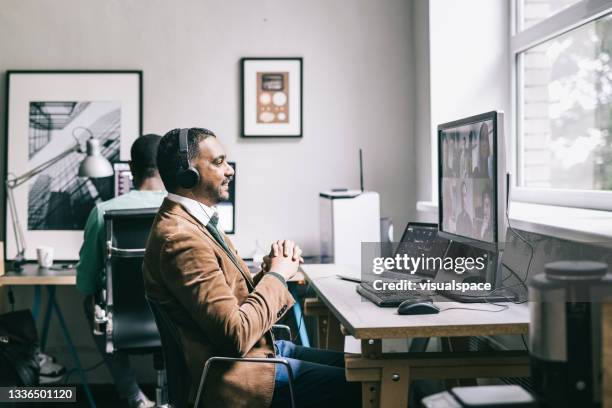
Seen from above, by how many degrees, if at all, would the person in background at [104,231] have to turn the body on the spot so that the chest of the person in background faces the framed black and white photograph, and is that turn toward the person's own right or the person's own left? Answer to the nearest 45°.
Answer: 0° — they already face it

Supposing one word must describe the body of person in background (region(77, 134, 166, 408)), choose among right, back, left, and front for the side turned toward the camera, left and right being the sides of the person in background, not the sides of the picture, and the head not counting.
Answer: back

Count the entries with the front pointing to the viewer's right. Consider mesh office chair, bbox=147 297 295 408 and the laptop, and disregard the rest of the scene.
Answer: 1

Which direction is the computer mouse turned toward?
to the viewer's right

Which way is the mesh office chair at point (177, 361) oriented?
to the viewer's right

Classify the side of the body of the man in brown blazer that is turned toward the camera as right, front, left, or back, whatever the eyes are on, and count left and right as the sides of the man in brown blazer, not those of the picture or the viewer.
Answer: right

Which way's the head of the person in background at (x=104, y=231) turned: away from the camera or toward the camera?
away from the camera
